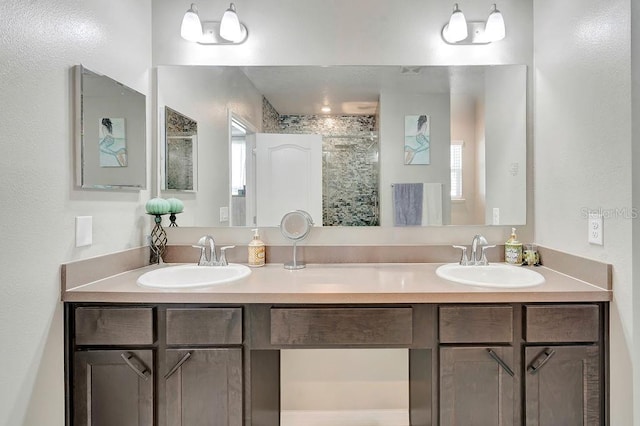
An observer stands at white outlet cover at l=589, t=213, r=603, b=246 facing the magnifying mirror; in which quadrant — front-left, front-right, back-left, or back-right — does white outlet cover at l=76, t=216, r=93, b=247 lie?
front-left

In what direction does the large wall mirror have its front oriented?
toward the camera

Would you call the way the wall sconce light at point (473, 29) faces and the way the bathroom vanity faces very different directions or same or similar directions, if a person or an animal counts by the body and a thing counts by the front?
same or similar directions

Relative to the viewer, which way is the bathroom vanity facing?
toward the camera

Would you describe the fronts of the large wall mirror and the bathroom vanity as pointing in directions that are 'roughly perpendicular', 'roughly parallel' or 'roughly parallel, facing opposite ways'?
roughly parallel

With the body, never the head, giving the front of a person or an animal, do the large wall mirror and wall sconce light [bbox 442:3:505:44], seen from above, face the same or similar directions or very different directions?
same or similar directions
